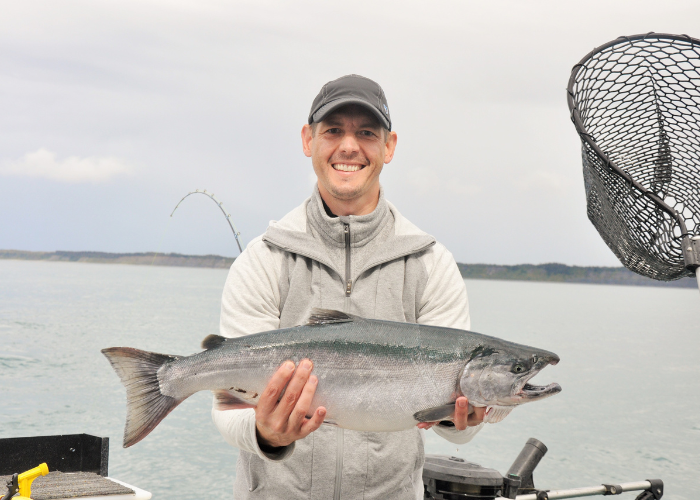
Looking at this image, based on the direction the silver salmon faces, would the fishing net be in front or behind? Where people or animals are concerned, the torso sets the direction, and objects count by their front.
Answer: in front

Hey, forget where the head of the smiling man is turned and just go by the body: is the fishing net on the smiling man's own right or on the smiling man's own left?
on the smiling man's own left

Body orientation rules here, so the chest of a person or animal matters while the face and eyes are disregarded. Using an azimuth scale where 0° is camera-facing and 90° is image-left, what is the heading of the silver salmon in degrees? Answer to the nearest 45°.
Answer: approximately 270°

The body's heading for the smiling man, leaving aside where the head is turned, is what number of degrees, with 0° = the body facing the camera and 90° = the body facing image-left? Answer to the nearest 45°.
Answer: approximately 0°
